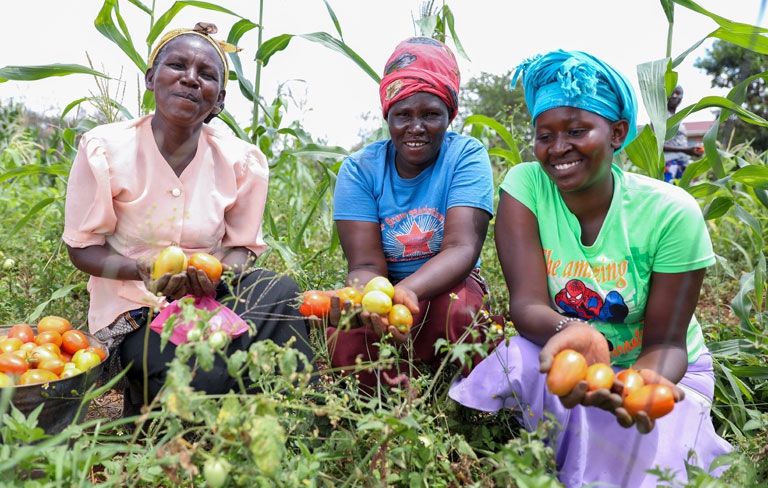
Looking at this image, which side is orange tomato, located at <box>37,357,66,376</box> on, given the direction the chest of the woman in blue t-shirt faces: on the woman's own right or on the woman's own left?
on the woman's own right

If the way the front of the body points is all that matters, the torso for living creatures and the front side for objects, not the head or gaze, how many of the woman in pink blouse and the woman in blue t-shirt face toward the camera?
2

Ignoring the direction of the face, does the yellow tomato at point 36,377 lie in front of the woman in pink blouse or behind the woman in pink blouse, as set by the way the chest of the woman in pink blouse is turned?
in front

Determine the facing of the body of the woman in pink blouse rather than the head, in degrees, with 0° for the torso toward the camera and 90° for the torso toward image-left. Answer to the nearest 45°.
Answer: approximately 0°

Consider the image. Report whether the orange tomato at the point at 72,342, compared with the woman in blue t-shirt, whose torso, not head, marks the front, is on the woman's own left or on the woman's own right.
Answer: on the woman's own right
